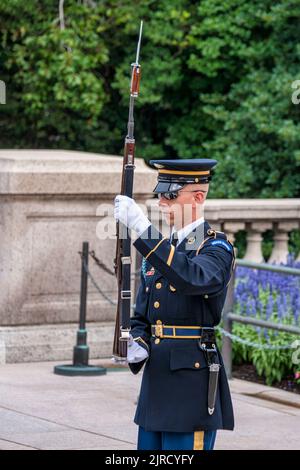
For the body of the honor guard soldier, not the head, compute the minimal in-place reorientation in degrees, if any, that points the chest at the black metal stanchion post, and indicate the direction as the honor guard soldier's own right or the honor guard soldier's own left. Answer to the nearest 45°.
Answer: approximately 135° to the honor guard soldier's own right

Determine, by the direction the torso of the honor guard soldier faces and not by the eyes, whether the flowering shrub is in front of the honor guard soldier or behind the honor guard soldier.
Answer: behind

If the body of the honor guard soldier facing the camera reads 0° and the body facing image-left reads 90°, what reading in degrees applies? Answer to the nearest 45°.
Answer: approximately 45°
